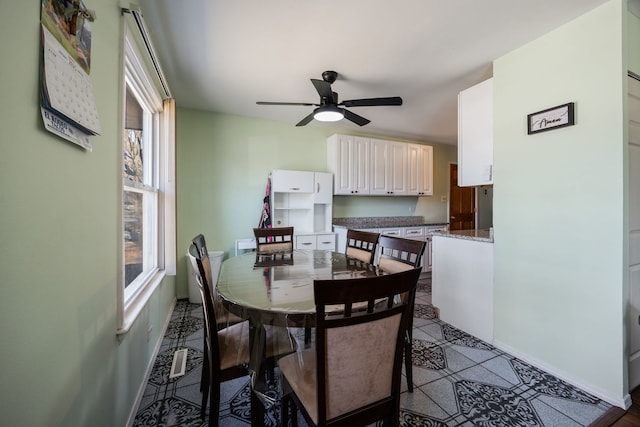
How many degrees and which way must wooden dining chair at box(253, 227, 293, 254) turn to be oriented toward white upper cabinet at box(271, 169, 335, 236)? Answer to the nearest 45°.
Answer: approximately 180°

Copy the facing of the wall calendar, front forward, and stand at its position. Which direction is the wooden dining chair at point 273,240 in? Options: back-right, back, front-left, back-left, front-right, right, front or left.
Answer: left

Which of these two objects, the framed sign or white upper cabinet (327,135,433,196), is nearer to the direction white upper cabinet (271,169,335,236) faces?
the framed sign

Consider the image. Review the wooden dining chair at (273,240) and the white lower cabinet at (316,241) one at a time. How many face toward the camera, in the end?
2

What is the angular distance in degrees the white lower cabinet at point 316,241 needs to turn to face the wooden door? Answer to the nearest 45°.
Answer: approximately 135° to its left

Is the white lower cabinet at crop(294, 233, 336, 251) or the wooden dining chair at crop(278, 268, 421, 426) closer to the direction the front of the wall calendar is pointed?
the wooden dining chair

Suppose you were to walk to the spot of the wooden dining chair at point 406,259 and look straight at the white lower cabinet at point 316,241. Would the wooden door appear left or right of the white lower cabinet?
right

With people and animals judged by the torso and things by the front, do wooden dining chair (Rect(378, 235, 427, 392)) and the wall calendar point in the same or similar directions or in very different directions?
very different directions

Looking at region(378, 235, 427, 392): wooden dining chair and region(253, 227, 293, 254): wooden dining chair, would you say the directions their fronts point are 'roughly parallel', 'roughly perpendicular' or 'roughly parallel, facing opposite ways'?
roughly perpendicular

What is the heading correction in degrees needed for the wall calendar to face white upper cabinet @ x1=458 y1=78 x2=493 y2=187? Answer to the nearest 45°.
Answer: approximately 45° to its left

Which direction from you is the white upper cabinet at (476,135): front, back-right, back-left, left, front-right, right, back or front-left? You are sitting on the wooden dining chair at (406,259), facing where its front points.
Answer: back

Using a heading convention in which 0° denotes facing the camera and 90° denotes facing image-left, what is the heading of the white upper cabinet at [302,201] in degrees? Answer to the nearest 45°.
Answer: approximately 0°
